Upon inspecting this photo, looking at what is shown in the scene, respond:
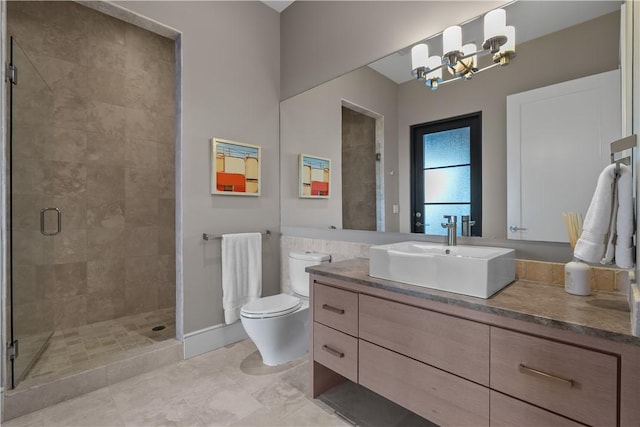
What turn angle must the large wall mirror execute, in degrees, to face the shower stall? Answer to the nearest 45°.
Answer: approximately 45° to its right

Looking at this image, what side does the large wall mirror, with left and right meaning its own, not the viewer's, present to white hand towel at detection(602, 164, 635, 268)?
left

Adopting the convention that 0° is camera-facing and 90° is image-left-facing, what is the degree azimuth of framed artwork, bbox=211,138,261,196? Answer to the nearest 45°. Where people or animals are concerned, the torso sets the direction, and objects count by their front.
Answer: approximately 315°

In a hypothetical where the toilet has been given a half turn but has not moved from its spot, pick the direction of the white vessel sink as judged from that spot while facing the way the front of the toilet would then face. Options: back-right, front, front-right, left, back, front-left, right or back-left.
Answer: right

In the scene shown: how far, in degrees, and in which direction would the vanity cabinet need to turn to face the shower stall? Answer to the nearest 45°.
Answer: approximately 45° to its right

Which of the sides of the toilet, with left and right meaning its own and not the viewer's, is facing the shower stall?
right
